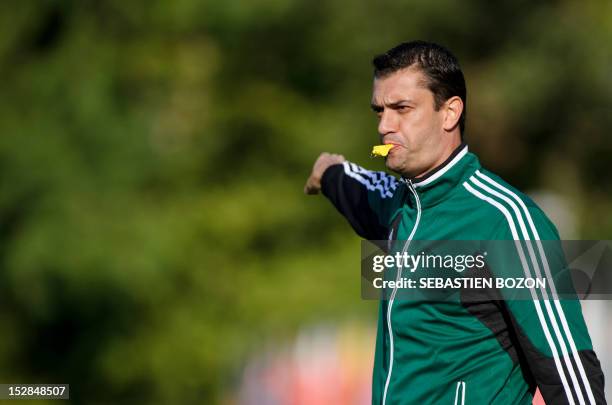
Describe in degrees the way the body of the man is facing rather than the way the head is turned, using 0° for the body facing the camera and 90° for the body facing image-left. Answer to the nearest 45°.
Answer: approximately 45°
